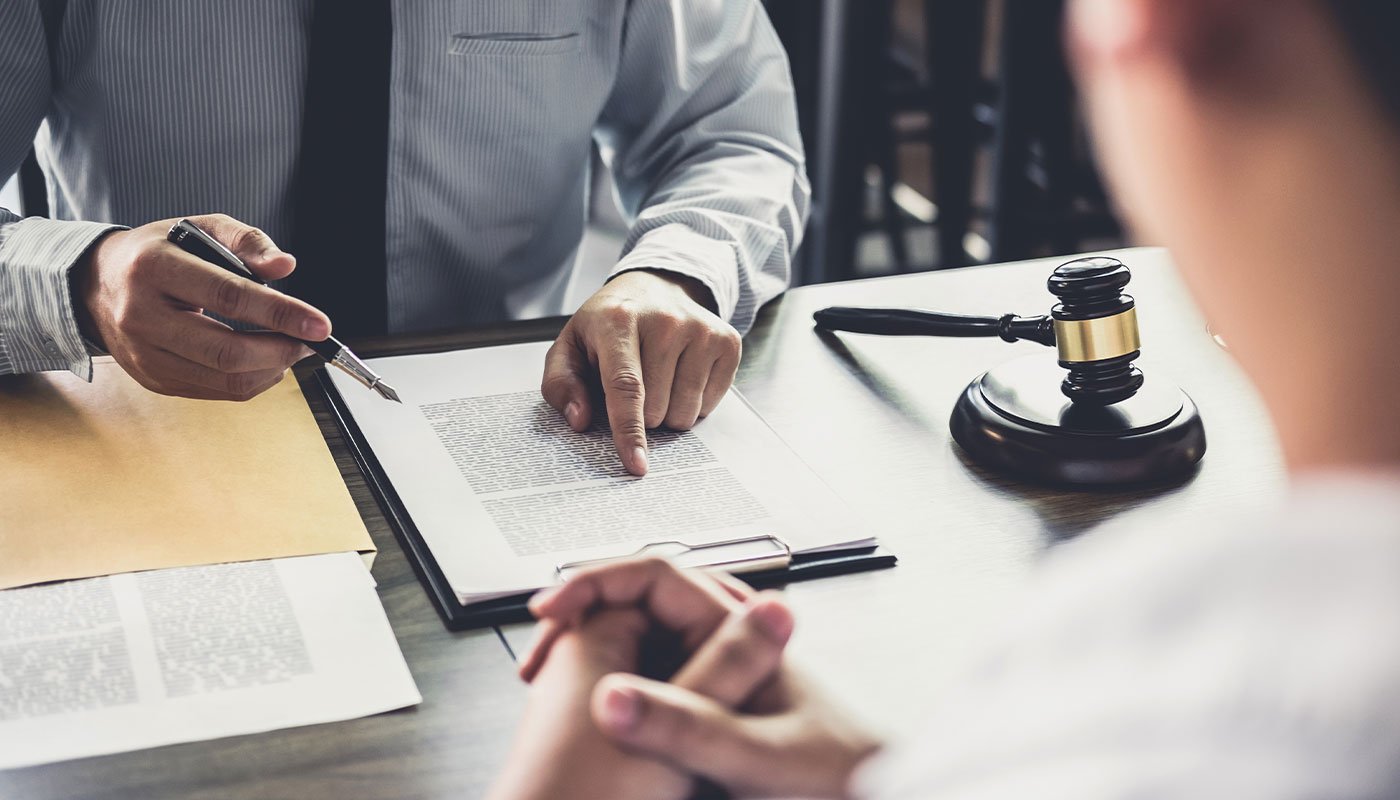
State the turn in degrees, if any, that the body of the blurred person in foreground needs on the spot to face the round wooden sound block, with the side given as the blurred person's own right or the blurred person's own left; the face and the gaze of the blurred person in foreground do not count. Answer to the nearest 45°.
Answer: approximately 45° to the blurred person's own right

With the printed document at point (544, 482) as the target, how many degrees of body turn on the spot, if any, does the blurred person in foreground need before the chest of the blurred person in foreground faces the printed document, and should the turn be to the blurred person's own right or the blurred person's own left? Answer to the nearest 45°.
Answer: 0° — they already face it

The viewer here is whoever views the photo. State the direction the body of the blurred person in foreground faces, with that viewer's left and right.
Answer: facing away from the viewer and to the left of the viewer

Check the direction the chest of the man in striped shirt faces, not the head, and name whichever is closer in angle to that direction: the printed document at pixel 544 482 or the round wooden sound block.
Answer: the printed document

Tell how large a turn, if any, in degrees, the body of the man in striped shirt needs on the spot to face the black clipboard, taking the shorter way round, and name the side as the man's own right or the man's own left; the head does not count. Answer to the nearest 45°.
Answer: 0° — they already face it

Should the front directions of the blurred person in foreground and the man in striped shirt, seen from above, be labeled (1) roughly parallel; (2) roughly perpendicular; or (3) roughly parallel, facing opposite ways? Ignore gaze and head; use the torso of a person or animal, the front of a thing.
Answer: roughly parallel, facing opposite ways

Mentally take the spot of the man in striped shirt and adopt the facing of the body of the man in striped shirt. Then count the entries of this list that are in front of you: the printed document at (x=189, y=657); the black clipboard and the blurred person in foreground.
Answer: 3

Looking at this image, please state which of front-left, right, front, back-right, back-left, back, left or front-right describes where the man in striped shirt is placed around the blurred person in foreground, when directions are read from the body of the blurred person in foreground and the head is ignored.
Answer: front

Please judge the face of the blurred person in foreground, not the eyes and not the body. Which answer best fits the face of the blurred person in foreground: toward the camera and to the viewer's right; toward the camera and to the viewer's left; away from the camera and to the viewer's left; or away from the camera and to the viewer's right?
away from the camera and to the viewer's left

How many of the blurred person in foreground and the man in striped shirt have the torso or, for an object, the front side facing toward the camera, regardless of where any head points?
1

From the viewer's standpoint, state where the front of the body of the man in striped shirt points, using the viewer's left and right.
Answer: facing the viewer

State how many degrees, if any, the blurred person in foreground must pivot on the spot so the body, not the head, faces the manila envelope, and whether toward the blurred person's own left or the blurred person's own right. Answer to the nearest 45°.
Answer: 0° — they already face it
